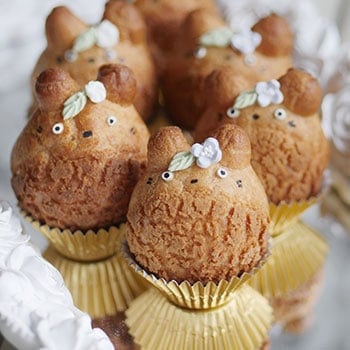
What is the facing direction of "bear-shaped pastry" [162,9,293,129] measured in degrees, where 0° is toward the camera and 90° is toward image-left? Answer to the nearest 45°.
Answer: approximately 0°

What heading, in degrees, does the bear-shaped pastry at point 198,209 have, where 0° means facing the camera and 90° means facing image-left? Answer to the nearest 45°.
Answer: approximately 0°

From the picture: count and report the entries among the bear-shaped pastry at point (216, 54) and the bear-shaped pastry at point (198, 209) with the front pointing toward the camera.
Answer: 2

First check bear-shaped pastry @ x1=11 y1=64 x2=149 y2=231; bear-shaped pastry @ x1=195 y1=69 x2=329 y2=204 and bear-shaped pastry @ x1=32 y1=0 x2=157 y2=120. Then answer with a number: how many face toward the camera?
3
